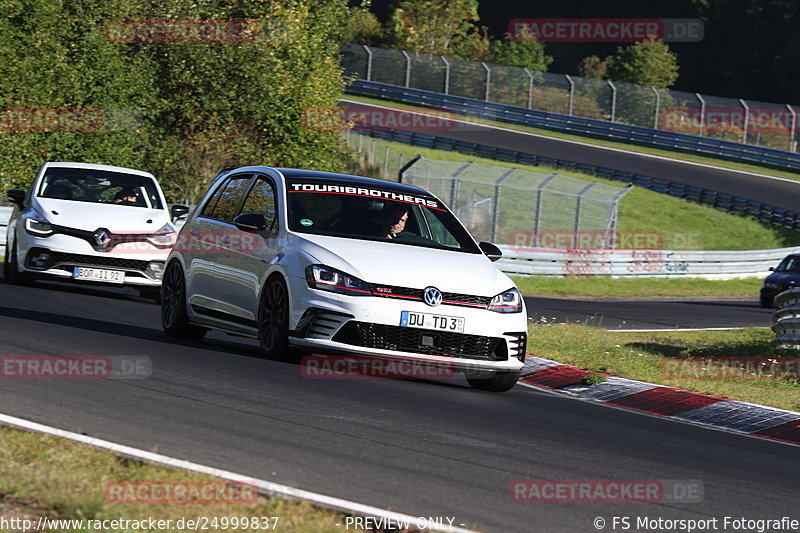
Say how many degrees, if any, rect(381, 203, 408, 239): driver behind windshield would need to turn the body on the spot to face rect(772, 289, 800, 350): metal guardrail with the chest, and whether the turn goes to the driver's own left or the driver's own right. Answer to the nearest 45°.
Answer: approximately 90° to the driver's own left

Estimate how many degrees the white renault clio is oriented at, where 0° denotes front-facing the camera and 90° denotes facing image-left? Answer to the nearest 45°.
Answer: approximately 0°

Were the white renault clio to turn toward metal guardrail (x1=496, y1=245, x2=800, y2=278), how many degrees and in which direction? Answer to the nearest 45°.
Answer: approximately 135° to its left

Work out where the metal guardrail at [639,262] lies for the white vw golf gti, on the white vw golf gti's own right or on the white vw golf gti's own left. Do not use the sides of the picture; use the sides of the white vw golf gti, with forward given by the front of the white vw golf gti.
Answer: on the white vw golf gti's own left

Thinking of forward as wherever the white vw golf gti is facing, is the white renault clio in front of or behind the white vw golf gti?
behind

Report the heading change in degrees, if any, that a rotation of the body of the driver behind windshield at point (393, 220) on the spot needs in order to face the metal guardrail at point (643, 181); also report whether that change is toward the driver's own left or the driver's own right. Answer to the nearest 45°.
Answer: approximately 135° to the driver's own left

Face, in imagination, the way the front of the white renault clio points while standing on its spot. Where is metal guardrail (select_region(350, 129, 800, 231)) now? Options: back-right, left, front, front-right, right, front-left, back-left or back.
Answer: back-left

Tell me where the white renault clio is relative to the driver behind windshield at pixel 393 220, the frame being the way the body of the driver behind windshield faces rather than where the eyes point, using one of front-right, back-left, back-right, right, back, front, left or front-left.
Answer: back

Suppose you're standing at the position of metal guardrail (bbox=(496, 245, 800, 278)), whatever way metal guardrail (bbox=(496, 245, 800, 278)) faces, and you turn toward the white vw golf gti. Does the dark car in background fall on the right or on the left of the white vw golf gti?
left

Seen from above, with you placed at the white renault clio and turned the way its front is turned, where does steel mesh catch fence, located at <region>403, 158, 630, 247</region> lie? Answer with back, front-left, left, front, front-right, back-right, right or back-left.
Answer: back-left
